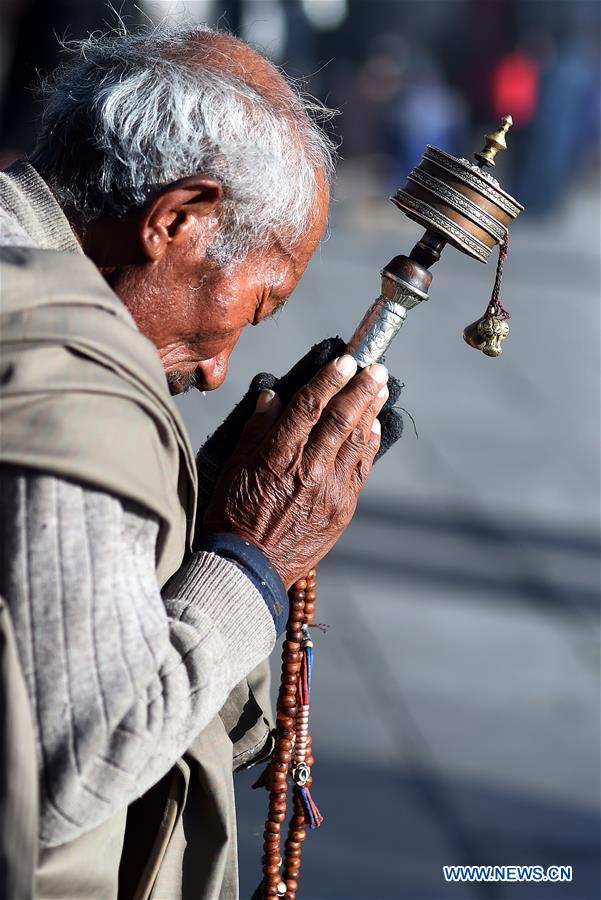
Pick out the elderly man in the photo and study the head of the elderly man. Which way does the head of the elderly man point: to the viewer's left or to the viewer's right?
to the viewer's right

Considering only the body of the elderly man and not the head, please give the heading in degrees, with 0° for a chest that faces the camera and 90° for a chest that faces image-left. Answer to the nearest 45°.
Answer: approximately 270°
